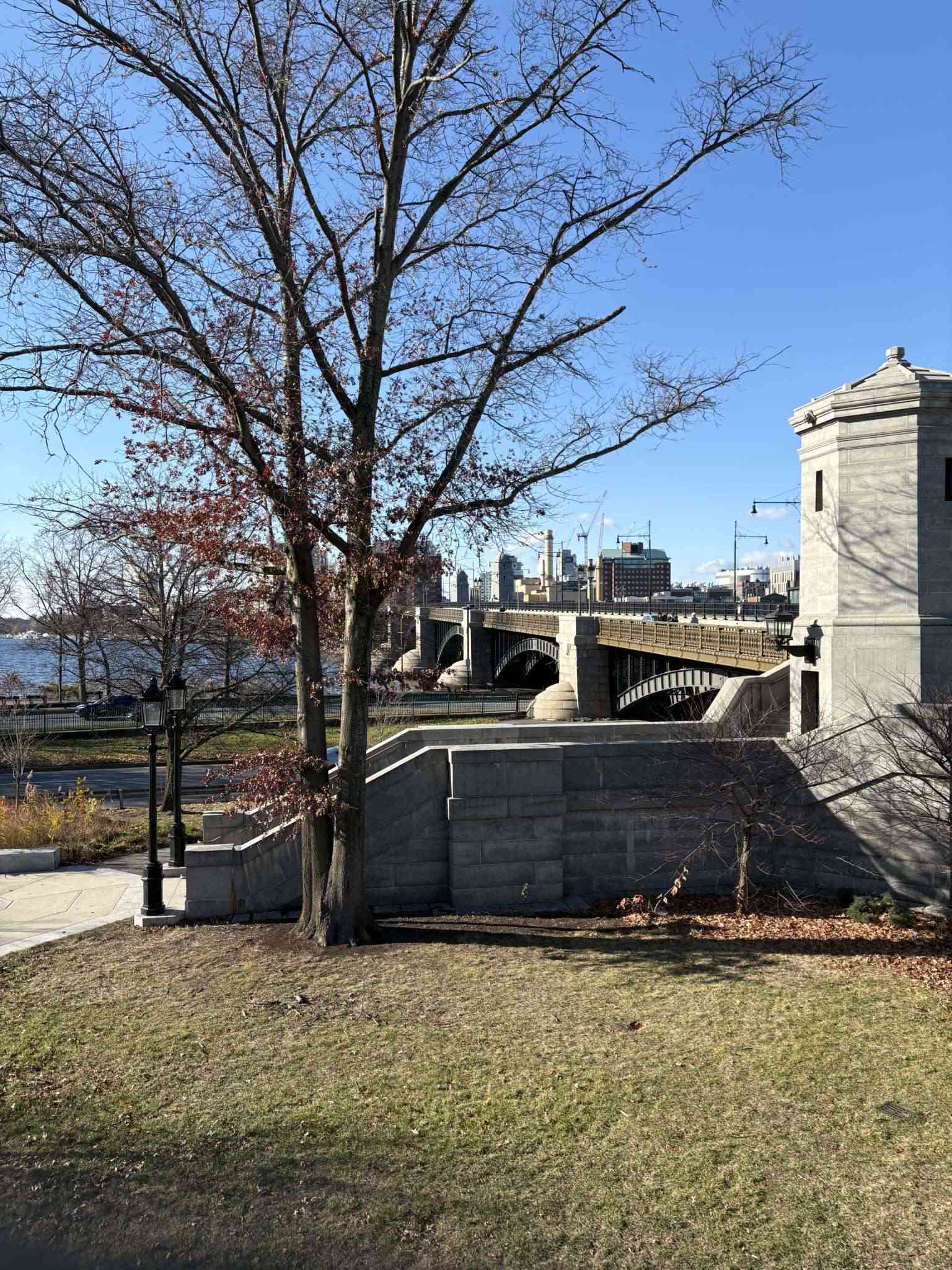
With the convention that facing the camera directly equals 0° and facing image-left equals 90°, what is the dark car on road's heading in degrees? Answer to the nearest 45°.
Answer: approximately 90°

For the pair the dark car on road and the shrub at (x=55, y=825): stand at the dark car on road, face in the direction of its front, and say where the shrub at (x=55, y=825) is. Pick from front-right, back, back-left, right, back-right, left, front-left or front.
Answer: left

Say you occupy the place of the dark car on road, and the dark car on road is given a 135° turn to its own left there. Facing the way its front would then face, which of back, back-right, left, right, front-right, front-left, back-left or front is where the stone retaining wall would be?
front-right

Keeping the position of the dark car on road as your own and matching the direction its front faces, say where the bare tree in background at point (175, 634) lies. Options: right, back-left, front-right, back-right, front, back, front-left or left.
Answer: left

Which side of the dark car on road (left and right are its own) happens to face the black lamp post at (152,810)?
left

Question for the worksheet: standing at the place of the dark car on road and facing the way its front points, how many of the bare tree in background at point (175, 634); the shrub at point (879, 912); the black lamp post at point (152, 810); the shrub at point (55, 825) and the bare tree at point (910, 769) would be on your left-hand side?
5

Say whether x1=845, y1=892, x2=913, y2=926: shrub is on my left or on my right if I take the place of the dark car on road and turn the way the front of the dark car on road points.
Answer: on my left

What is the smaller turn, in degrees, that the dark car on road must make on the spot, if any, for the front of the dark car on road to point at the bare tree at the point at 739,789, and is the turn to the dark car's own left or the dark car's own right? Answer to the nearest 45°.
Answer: approximately 90° to the dark car's own left
